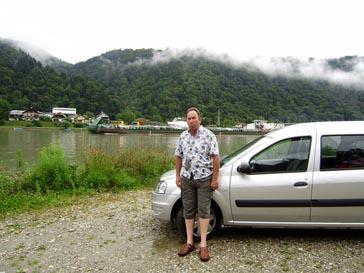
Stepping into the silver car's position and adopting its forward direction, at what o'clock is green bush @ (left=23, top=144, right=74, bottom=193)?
The green bush is roughly at 1 o'clock from the silver car.

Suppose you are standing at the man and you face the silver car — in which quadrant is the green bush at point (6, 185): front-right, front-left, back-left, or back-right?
back-left

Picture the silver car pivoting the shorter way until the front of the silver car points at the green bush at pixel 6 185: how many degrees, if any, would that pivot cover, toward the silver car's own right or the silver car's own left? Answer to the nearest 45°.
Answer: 0° — it already faces it

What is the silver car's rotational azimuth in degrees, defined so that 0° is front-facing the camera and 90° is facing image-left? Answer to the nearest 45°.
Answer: approximately 90°

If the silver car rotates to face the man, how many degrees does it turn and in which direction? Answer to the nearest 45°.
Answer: approximately 45° to its left
